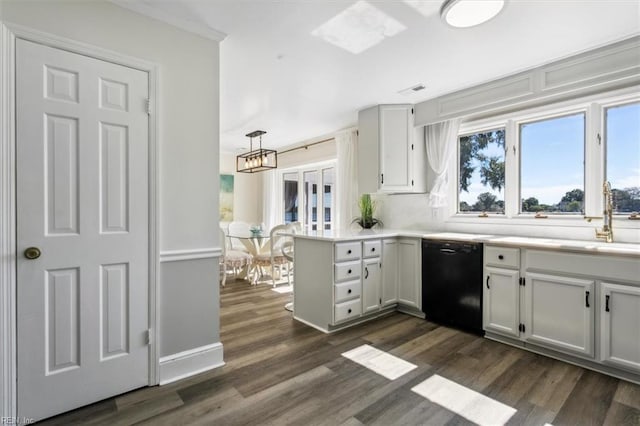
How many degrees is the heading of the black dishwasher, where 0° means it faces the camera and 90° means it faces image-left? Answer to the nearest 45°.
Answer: approximately 45°

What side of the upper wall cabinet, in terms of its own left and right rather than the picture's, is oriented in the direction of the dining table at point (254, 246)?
right

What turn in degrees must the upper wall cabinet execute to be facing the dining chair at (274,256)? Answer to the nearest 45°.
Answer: approximately 90° to its right

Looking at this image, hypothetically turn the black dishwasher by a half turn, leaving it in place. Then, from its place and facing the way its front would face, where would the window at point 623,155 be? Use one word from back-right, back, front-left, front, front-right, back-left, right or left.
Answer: front-right

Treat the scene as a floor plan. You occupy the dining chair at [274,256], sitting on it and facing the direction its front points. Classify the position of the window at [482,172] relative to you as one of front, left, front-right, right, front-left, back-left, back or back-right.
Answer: back

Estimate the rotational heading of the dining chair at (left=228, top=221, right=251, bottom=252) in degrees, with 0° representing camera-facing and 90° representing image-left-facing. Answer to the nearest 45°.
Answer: approximately 315°

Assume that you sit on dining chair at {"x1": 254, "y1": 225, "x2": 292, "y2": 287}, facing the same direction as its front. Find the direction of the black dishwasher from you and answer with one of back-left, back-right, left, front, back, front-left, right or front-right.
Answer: back

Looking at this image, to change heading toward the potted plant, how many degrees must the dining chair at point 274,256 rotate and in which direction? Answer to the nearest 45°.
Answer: approximately 180°

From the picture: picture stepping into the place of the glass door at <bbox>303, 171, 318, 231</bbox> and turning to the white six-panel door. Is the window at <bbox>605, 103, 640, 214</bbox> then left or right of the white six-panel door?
left

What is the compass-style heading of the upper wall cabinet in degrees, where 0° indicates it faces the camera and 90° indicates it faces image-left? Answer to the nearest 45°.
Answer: approximately 0°

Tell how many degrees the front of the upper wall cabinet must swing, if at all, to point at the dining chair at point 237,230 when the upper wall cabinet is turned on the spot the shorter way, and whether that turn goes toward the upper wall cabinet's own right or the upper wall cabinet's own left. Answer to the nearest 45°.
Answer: approximately 135° to the upper wall cabinet's own right

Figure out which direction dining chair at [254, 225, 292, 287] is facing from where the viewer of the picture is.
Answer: facing away from the viewer and to the left of the viewer

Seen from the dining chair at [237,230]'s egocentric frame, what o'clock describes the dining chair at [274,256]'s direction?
the dining chair at [274,256] is roughly at 11 o'clock from the dining chair at [237,230].

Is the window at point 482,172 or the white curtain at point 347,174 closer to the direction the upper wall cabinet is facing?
the window

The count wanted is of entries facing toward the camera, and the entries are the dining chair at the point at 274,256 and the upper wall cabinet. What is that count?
1

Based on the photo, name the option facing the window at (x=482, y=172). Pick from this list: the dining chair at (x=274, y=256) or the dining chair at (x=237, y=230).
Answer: the dining chair at (x=237, y=230)
